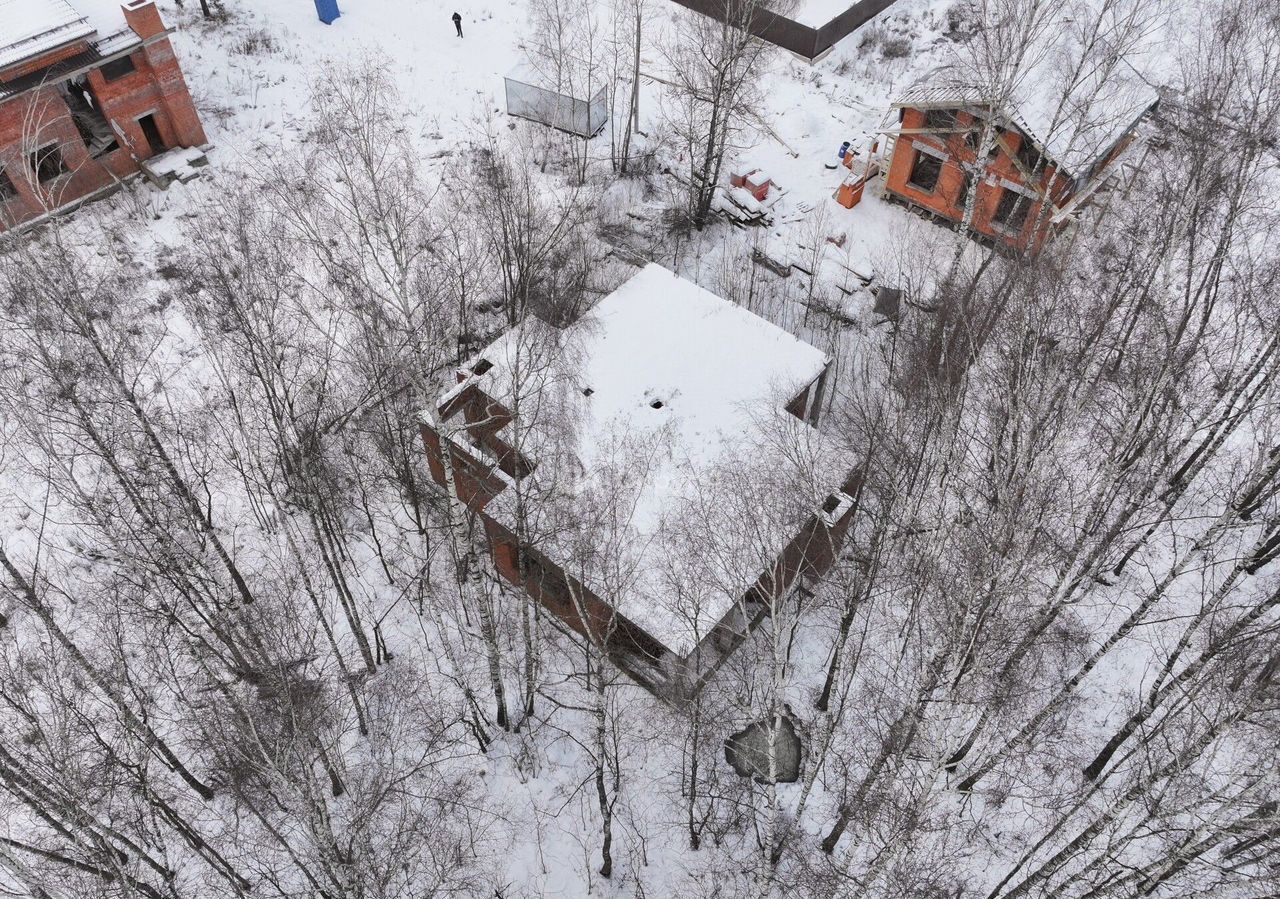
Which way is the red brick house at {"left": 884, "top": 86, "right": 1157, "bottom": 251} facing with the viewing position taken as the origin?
facing the viewer and to the left of the viewer

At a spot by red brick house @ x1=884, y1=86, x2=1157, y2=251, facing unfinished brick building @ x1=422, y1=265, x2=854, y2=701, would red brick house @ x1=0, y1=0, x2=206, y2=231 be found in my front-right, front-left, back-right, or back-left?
front-right

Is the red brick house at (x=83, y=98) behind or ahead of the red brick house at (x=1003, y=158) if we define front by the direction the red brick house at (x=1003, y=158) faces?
ahead
